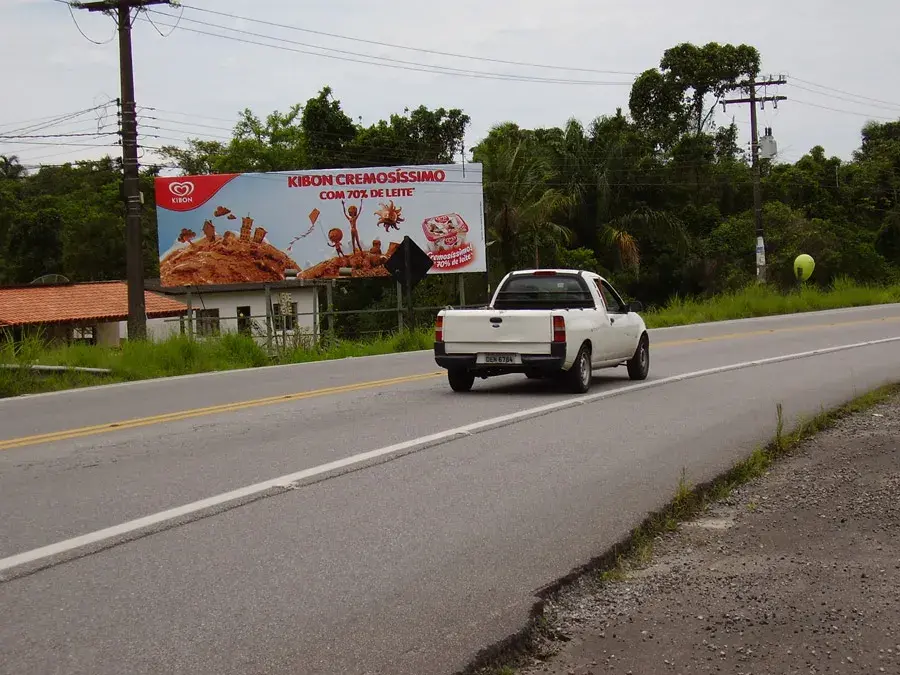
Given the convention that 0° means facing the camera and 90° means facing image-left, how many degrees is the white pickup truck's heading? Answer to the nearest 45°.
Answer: approximately 225°

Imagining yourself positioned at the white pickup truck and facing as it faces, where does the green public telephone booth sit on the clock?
The green public telephone booth is roughly at 11 o'clock from the white pickup truck.

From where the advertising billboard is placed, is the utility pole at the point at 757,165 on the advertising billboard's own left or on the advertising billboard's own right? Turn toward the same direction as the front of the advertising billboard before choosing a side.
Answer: on the advertising billboard's own left

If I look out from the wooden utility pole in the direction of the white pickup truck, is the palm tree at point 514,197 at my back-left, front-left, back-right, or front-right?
back-left

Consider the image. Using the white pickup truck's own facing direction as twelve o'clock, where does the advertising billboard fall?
The advertising billboard is roughly at 10 o'clock from the white pickup truck.

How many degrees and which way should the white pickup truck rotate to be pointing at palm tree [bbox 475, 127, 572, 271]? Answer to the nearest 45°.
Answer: approximately 45° to its left

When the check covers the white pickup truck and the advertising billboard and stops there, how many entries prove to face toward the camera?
1

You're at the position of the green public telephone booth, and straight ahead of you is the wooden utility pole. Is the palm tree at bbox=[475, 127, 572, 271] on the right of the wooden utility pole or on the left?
right
